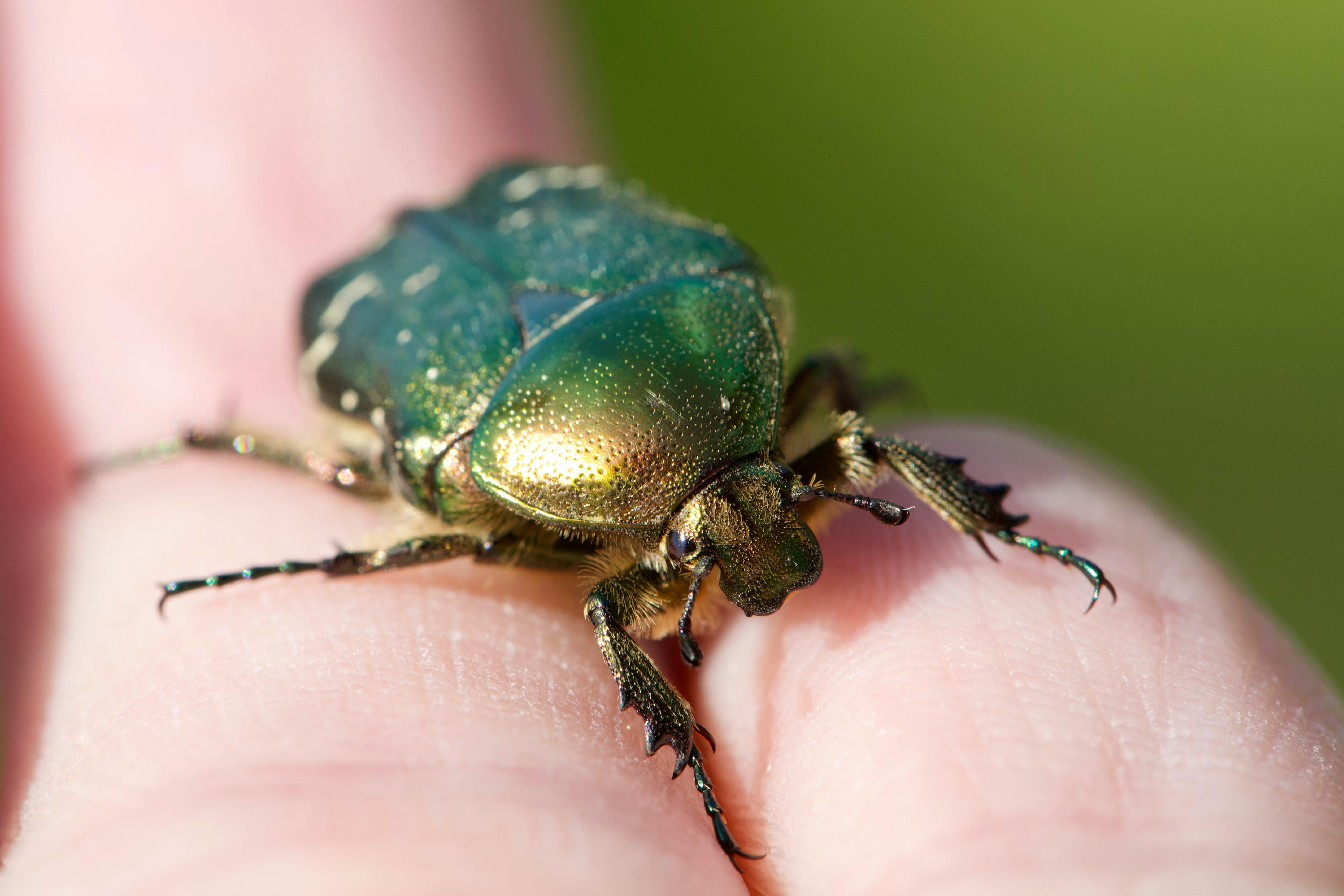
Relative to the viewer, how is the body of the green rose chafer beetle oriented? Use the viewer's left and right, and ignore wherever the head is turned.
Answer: facing the viewer and to the right of the viewer
